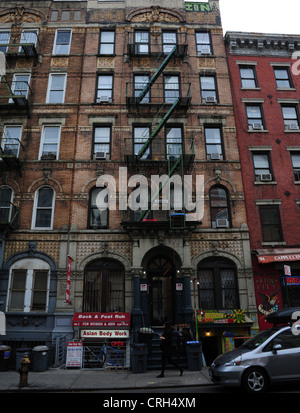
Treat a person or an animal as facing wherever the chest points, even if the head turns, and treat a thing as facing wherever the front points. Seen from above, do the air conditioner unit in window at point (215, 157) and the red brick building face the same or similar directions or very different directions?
same or similar directions

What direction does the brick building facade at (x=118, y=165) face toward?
toward the camera

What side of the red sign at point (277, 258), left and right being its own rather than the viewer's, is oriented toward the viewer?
front

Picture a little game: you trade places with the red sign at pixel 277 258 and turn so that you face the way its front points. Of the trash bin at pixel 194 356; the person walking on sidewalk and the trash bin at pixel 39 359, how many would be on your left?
0

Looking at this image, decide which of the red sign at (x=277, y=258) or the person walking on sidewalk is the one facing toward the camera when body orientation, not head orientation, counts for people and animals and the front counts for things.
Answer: the red sign

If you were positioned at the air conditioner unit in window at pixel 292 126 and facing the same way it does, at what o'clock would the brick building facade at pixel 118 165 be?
The brick building facade is roughly at 2 o'clock from the air conditioner unit in window.

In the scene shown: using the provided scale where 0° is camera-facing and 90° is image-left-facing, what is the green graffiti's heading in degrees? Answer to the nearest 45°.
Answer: approximately 0°

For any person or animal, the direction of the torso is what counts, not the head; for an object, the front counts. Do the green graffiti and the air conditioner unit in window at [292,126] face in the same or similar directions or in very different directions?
same or similar directions

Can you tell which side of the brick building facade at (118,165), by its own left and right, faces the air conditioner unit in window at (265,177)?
left

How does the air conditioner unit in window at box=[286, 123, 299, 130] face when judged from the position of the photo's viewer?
facing the viewer

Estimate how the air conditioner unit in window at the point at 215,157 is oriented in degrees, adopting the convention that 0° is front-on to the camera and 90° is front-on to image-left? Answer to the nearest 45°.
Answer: approximately 0°

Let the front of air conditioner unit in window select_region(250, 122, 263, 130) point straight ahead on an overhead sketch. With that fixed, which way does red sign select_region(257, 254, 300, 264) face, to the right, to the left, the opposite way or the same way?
the same way
